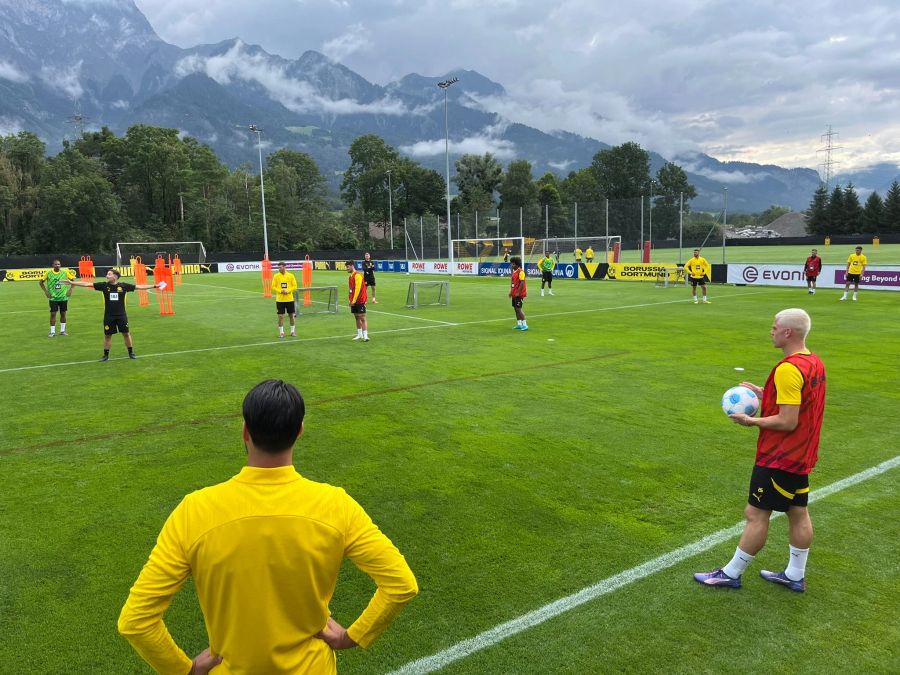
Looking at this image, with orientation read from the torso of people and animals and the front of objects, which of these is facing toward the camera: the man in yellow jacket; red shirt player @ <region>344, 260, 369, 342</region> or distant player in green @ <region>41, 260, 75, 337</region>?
the distant player in green

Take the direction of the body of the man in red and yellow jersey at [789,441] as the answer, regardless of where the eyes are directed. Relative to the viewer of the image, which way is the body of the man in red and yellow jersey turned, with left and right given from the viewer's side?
facing to the left of the viewer

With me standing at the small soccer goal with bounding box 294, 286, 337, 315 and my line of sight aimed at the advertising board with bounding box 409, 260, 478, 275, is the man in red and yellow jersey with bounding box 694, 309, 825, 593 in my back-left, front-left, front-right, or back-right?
back-right

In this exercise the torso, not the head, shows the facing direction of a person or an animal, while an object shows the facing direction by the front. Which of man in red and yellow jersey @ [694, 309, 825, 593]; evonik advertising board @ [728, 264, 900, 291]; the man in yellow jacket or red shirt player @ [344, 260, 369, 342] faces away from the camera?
the man in yellow jacket

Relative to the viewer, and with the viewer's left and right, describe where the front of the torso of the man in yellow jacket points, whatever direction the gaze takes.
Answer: facing away from the viewer

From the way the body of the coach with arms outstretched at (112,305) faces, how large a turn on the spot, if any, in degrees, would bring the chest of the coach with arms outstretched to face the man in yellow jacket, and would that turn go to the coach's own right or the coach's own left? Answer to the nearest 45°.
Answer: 0° — they already face them

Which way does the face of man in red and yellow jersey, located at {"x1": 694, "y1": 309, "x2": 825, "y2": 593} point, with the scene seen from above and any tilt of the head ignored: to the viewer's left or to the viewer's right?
to the viewer's left

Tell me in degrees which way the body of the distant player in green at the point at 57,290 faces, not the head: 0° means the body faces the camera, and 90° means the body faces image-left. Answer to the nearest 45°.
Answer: approximately 0°

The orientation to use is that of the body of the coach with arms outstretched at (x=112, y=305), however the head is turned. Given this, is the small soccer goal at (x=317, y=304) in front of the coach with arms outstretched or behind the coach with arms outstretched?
behind

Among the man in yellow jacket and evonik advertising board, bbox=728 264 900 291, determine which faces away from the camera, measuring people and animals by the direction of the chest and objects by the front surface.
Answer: the man in yellow jacket

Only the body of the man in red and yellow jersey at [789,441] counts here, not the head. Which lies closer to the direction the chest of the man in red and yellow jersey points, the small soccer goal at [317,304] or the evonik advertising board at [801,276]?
the small soccer goal

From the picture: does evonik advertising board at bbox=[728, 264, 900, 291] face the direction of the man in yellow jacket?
yes
